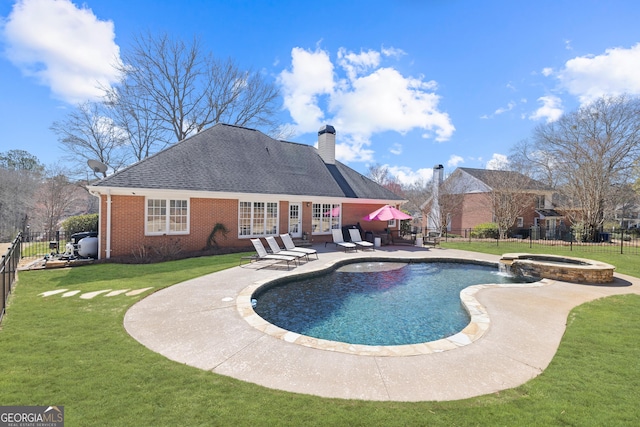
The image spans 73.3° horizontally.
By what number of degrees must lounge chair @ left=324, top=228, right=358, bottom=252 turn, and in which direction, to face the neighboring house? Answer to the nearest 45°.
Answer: approximately 90° to its left

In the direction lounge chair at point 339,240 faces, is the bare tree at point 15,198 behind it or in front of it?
behind
